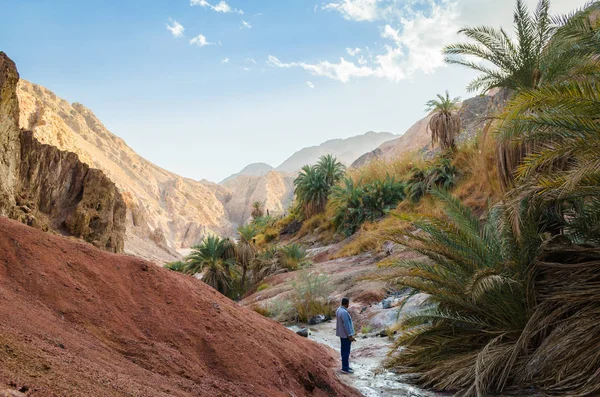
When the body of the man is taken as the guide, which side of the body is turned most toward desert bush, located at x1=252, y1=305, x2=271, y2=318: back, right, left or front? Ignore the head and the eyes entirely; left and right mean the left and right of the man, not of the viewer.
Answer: left

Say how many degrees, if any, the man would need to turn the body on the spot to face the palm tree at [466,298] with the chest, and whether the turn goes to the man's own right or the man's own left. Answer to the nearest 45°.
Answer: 0° — they already face it

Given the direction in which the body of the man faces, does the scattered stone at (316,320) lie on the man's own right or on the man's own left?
on the man's own left

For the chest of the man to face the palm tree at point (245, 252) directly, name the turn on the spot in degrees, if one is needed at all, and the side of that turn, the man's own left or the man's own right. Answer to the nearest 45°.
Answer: approximately 90° to the man's own left

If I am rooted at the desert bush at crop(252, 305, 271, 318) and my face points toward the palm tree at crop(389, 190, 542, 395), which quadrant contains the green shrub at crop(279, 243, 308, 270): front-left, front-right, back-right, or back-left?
back-left
